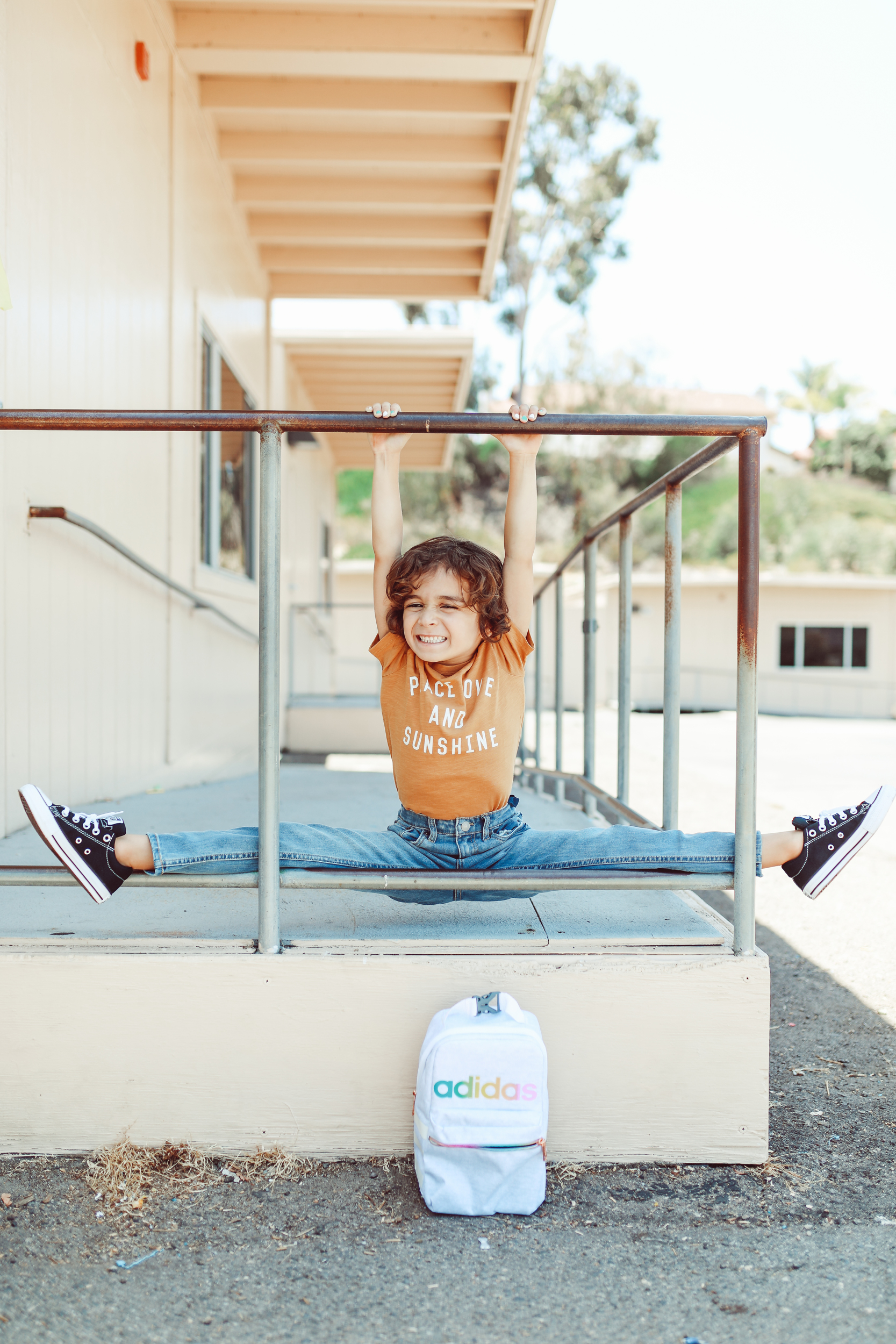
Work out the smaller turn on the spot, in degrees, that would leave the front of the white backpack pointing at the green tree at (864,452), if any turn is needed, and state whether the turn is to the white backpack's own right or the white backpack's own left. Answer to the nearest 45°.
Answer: approximately 180°

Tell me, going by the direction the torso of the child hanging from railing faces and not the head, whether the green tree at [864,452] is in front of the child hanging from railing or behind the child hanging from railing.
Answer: behind

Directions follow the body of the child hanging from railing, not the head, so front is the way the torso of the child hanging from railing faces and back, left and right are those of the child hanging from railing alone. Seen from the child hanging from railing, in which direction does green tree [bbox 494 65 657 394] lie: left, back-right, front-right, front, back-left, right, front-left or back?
back

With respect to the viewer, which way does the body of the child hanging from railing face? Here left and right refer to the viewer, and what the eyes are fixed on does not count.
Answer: facing the viewer

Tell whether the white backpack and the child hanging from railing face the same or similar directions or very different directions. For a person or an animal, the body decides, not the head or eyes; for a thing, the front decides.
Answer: same or similar directions

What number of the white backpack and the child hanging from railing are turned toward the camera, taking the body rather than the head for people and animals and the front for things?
2

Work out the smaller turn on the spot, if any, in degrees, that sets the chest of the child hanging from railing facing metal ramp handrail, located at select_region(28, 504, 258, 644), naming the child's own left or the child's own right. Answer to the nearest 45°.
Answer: approximately 135° to the child's own right

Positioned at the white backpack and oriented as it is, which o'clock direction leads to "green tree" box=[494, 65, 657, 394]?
The green tree is roughly at 6 o'clock from the white backpack.
